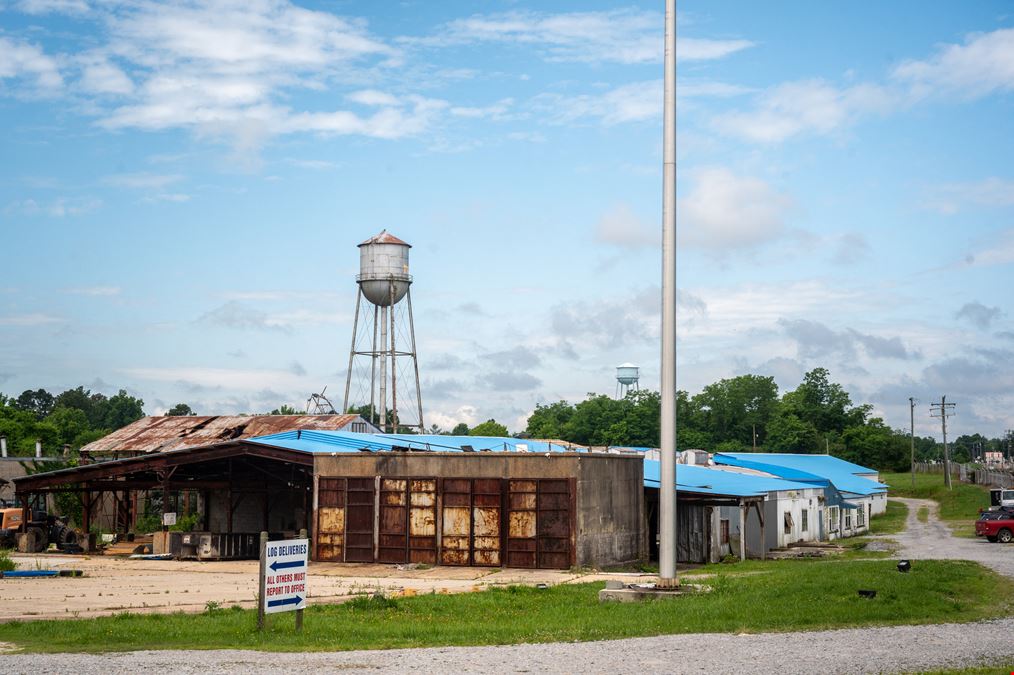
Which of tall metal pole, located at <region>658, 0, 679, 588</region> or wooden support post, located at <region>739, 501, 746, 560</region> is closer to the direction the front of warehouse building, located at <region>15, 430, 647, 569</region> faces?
the tall metal pole

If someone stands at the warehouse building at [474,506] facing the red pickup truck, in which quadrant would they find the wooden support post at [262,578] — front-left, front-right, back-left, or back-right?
back-right

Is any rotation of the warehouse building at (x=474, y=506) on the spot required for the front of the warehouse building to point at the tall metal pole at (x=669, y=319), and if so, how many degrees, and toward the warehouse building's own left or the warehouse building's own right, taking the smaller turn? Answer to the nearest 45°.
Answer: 0° — it already faces it

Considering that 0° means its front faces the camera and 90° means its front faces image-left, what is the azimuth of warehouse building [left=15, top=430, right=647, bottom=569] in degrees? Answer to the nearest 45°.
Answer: approximately 0°

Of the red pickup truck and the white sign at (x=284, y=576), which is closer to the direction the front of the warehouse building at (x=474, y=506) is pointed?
the white sign

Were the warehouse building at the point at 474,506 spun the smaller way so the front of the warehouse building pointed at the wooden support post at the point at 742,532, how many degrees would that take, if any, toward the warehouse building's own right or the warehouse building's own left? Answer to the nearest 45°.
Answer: approximately 135° to the warehouse building's own left

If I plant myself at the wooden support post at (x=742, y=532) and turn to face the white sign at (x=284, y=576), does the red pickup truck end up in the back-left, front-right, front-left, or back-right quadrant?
back-left
